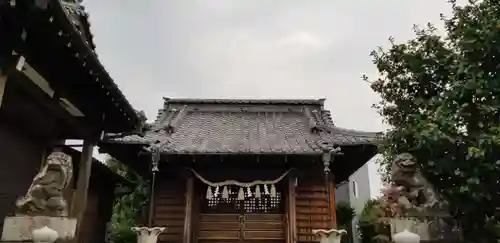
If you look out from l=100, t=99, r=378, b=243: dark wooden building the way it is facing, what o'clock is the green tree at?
The green tree is roughly at 11 o'clock from the dark wooden building.

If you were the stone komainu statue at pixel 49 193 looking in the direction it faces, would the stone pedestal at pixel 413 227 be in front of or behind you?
in front

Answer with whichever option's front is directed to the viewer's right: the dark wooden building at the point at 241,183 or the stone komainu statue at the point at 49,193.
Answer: the stone komainu statue

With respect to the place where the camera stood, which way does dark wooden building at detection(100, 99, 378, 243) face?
facing the viewer

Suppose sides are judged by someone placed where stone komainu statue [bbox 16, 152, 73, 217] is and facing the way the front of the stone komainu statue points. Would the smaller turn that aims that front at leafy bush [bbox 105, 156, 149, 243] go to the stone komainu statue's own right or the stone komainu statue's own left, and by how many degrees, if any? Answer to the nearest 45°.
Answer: approximately 90° to the stone komainu statue's own left

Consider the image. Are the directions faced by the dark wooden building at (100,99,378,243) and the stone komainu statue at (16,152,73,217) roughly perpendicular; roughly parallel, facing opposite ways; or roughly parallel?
roughly perpendicular

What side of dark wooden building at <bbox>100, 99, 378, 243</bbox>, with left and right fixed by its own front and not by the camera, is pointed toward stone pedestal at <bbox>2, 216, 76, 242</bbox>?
front

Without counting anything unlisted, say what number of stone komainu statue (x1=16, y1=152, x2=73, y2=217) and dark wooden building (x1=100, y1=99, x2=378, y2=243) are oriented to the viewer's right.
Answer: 1

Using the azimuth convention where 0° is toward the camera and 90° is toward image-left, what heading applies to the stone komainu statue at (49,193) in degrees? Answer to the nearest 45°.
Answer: approximately 270°

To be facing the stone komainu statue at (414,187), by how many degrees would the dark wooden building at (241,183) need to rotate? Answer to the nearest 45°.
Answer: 0° — it already faces it

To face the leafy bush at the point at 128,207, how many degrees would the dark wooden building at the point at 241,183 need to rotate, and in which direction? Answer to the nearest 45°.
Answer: approximately 135° to its right
